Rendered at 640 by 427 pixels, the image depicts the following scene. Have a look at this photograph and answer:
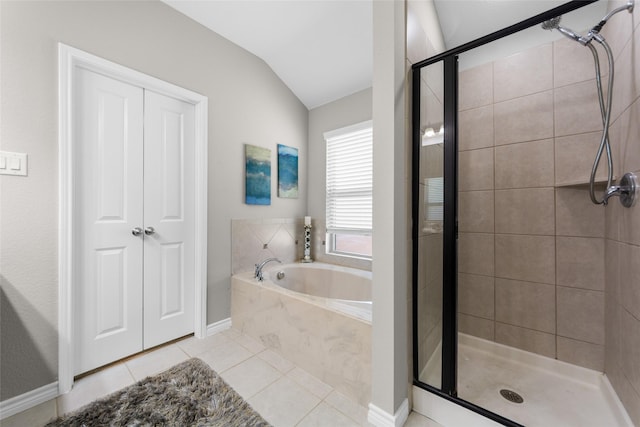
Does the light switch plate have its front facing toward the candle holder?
no

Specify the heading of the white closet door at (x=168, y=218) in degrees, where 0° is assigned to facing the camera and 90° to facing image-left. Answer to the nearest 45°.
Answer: approximately 315°

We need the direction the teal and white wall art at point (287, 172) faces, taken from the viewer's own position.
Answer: facing the viewer and to the right of the viewer

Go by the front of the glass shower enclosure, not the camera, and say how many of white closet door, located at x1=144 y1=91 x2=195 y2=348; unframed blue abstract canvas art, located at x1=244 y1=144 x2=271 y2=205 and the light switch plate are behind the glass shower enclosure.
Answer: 0

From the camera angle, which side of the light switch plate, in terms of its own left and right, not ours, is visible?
front

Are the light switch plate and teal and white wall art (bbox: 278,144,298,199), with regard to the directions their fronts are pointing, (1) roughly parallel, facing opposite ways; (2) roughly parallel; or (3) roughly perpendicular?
roughly parallel

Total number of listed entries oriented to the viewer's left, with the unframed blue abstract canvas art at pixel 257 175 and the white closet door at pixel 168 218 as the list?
0

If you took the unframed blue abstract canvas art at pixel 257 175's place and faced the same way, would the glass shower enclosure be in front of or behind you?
in front

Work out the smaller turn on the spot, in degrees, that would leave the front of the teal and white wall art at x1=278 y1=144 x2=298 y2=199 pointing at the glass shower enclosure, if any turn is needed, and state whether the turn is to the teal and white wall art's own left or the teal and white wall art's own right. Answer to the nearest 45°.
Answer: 0° — it already faces it

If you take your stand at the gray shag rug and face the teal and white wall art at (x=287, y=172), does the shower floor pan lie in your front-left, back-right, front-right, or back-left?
front-right

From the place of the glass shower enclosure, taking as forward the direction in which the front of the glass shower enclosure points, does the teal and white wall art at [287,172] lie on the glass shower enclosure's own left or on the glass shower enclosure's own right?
on the glass shower enclosure's own right

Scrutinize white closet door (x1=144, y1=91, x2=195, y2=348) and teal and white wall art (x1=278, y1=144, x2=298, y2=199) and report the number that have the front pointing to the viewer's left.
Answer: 0

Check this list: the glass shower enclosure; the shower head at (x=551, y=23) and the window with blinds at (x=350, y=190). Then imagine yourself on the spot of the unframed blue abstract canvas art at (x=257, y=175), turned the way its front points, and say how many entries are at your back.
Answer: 0
